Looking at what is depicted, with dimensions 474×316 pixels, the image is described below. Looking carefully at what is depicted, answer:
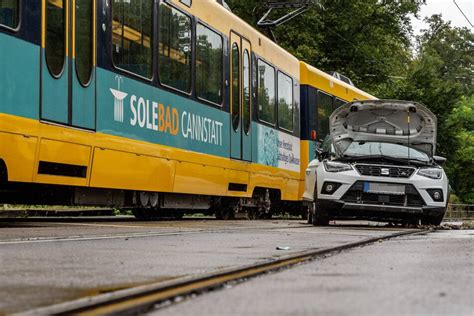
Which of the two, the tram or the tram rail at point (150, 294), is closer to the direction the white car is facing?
the tram rail

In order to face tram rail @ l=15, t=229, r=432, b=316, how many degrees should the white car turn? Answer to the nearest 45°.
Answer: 0° — it already faces it

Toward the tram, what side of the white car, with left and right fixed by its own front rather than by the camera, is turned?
right

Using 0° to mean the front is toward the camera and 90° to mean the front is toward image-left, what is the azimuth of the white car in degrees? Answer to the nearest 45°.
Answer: approximately 0°
